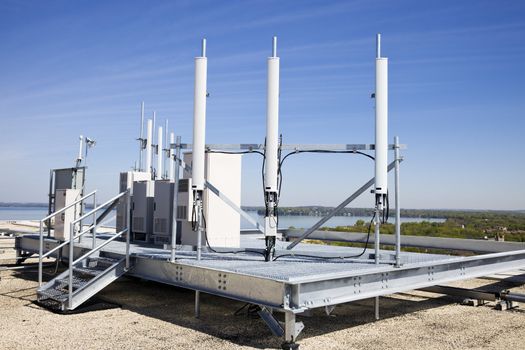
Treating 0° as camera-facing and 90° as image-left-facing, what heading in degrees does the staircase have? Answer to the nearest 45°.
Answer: approximately 45°

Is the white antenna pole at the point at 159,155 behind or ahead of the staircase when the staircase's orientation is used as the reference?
behind
